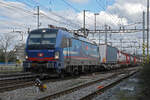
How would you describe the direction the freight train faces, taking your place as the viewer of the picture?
facing the viewer and to the left of the viewer
